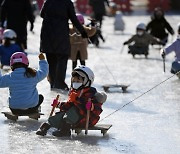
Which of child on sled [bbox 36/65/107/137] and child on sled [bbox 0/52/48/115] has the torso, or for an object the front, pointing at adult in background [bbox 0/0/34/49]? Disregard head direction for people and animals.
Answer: child on sled [bbox 0/52/48/115]

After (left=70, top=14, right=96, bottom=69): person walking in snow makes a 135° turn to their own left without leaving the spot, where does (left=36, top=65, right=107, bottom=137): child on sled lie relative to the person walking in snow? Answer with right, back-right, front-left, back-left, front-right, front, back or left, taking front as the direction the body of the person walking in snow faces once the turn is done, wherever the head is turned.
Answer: front-left

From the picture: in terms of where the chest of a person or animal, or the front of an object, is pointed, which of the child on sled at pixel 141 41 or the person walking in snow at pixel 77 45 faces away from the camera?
the person walking in snow

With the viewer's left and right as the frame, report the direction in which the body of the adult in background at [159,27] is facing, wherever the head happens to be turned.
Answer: facing the viewer

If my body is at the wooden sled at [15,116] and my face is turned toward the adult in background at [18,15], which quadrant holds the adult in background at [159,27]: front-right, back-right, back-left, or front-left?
front-right

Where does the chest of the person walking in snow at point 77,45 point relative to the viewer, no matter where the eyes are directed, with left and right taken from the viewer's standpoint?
facing away from the viewer

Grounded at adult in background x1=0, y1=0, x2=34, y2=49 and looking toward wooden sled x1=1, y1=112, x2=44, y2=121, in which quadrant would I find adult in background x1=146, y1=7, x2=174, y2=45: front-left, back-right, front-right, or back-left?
back-left

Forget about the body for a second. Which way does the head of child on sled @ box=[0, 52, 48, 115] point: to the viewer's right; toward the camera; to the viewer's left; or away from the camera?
away from the camera

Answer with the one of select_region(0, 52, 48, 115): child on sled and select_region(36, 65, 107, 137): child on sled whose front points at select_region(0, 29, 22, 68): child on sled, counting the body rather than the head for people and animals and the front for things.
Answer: select_region(0, 52, 48, 115): child on sled

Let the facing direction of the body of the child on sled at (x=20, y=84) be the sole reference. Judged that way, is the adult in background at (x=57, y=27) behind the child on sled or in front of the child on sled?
in front

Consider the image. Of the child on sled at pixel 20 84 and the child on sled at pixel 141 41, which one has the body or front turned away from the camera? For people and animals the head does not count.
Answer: the child on sled at pixel 20 84

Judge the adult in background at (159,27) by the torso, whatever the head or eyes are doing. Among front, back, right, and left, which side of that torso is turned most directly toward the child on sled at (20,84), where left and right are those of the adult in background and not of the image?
front

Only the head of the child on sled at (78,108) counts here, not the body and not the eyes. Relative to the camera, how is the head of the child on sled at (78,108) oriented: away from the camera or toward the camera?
toward the camera

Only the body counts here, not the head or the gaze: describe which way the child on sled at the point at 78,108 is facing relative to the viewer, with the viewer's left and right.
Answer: facing the viewer and to the left of the viewer

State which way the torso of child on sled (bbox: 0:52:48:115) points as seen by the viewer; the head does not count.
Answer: away from the camera

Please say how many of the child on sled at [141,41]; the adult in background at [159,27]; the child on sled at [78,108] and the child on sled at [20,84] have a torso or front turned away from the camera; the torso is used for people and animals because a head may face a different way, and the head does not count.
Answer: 1

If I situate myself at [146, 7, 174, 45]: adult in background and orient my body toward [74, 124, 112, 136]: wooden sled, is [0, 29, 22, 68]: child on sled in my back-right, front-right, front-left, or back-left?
front-right
